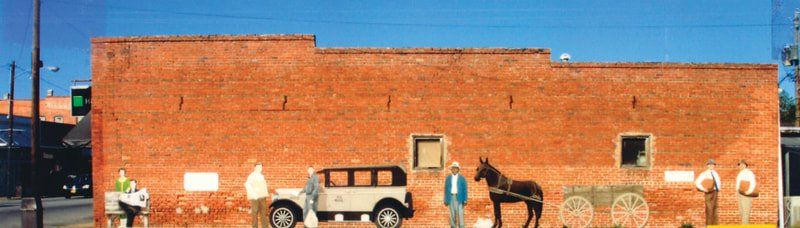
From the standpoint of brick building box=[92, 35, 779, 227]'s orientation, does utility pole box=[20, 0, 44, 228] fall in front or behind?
in front

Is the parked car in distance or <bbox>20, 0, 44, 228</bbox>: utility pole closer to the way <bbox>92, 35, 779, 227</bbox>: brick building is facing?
the utility pole
